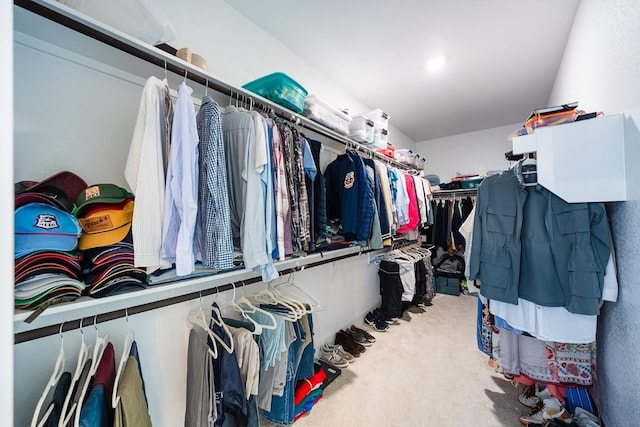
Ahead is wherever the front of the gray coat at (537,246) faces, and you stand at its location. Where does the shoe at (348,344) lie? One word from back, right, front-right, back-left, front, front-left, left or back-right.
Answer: right

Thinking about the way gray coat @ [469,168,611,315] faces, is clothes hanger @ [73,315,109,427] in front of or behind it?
in front

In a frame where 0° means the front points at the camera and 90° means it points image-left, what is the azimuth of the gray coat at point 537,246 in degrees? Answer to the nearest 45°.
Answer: approximately 0°

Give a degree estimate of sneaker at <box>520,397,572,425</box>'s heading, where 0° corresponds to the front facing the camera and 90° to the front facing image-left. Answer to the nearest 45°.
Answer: approximately 90°

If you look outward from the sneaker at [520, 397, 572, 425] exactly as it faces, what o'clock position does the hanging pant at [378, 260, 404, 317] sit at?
The hanging pant is roughly at 1 o'clock from the sneaker.

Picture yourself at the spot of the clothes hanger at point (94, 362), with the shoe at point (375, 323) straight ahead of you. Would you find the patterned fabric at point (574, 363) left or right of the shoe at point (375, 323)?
right
